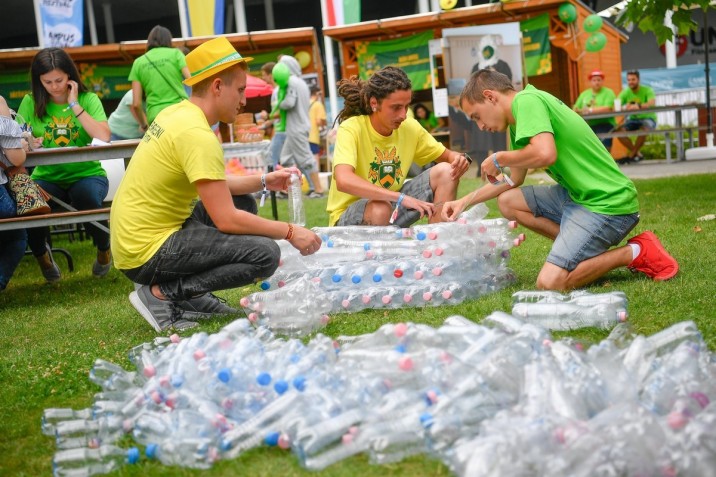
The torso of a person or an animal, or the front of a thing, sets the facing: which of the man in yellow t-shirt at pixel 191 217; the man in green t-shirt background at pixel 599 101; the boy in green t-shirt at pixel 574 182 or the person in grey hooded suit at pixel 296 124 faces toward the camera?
the man in green t-shirt background

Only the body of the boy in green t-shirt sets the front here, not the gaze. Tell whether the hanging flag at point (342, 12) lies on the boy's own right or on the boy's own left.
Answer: on the boy's own right

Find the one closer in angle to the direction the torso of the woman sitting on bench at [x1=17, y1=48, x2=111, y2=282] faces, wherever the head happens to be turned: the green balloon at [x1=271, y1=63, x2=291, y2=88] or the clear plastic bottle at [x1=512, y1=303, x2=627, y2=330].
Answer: the clear plastic bottle

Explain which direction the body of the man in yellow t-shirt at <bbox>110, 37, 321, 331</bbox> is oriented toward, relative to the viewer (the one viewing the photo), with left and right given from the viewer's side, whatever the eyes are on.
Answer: facing to the right of the viewer

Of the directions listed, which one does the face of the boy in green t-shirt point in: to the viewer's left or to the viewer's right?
to the viewer's left

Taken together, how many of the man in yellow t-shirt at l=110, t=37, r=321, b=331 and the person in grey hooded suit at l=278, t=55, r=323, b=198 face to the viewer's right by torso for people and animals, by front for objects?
1

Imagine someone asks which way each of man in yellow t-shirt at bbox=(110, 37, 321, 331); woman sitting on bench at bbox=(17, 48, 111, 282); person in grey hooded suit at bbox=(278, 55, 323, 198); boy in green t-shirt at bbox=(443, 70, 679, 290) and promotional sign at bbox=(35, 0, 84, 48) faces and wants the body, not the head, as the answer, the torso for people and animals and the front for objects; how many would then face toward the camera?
2

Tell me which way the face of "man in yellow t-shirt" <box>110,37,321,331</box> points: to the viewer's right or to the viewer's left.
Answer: to the viewer's right

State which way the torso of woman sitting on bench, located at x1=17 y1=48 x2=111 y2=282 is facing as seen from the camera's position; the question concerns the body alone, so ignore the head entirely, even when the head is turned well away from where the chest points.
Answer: toward the camera

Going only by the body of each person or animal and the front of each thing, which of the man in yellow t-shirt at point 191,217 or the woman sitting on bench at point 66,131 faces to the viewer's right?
the man in yellow t-shirt

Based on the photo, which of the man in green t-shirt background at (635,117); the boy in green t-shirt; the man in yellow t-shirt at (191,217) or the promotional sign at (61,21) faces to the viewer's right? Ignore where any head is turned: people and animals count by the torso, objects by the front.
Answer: the man in yellow t-shirt

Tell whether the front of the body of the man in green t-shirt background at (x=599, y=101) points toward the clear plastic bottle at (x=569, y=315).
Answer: yes

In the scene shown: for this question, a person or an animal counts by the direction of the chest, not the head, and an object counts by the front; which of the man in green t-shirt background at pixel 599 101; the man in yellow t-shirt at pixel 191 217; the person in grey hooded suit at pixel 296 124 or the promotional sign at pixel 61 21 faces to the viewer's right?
the man in yellow t-shirt

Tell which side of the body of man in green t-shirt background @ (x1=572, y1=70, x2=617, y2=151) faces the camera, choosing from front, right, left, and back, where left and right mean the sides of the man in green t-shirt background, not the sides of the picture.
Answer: front
